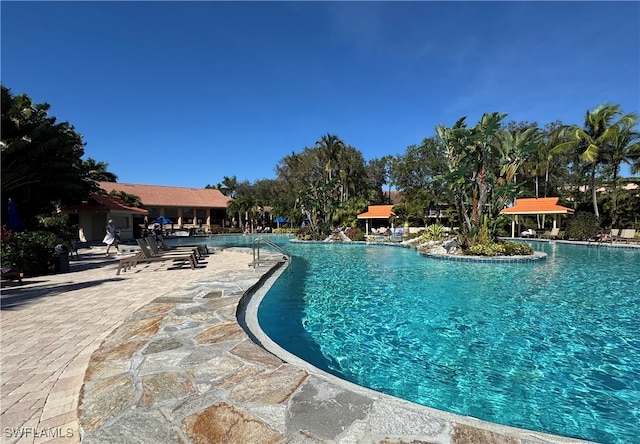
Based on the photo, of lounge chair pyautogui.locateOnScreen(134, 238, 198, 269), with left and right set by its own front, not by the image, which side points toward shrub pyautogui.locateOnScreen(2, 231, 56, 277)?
back

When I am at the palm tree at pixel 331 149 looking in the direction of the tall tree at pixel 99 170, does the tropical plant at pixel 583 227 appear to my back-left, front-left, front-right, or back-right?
back-left

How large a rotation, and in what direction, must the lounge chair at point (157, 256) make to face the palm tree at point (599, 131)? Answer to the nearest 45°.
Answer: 0° — it already faces it

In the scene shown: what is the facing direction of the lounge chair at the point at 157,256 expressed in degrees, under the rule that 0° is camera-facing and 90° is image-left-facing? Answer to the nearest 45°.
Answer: approximately 270°

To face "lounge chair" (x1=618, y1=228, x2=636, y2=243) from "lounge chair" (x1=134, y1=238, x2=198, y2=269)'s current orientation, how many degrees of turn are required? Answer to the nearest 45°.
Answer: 0° — it already faces it

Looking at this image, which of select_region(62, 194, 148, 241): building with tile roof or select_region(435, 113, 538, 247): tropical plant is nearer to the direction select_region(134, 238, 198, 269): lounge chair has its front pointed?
the tropical plant

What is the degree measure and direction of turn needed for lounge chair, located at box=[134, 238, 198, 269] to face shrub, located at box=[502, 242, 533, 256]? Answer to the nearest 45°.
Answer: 0° — it already faces it
